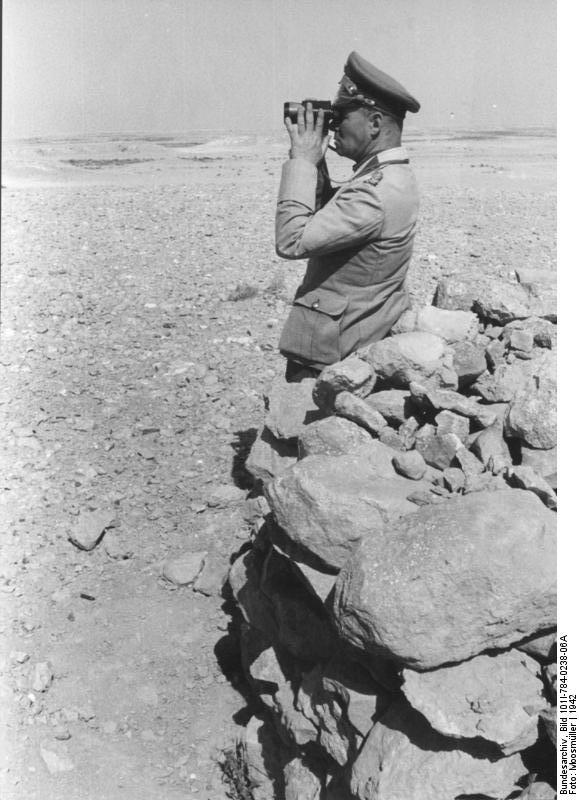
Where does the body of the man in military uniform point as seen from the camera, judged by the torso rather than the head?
to the viewer's left

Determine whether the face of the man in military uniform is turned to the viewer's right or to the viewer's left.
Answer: to the viewer's left
